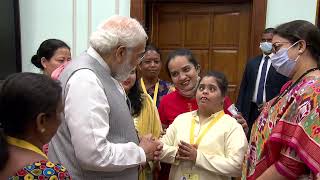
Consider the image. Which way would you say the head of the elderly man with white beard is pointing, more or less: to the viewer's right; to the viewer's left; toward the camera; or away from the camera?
to the viewer's right

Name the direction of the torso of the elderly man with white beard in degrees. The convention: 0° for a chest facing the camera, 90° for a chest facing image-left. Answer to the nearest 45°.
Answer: approximately 270°

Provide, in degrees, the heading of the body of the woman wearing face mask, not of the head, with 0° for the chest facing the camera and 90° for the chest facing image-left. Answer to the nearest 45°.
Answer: approximately 90°

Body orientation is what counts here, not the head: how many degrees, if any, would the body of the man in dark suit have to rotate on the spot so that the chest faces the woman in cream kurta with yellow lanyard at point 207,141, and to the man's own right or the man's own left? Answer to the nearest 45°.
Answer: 0° — they already face them

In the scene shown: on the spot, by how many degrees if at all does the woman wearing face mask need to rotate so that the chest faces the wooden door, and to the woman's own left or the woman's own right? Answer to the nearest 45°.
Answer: approximately 90° to the woman's own right

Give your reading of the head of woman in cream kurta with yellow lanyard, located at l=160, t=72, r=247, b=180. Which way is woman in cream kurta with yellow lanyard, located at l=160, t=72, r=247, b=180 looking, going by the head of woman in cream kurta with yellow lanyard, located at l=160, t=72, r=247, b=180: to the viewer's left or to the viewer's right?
to the viewer's left

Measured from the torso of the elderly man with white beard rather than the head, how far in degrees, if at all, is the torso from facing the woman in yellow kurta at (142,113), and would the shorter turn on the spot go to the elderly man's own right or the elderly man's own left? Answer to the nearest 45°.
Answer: approximately 90° to the elderly man's own left

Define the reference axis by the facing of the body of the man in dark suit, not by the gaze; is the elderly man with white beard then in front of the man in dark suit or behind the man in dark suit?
in front

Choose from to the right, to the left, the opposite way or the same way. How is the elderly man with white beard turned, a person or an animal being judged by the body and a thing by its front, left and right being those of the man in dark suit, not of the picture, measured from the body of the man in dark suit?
to the left
